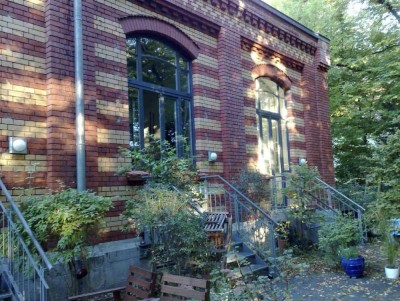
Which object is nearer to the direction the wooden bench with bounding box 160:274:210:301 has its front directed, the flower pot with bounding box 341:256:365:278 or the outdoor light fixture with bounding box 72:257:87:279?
the outdoor light fixture
